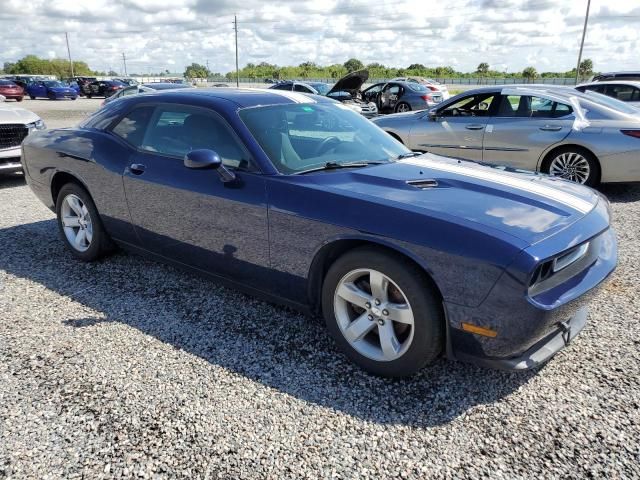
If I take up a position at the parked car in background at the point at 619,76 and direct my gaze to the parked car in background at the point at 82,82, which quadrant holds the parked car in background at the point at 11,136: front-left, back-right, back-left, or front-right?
front-left

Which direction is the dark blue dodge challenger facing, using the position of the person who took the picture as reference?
facing the viewer and to the right of the viewer

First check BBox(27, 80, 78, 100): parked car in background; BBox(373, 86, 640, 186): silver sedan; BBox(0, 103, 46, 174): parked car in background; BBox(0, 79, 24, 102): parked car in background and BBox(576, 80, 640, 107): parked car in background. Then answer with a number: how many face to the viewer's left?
2

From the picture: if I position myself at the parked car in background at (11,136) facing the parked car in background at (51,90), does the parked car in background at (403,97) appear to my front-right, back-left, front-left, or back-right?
front-right

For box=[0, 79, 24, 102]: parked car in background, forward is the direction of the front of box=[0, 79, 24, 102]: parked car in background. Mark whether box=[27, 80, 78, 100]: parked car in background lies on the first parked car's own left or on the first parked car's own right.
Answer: on the first parked car's own left

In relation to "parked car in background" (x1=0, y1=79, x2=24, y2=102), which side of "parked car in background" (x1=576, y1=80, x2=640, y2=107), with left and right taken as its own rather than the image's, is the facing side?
front

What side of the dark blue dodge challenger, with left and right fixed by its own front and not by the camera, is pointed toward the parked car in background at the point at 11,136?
back

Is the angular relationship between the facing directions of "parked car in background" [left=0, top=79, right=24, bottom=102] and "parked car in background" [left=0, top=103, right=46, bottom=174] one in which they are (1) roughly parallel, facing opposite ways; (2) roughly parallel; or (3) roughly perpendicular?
roughly parallel

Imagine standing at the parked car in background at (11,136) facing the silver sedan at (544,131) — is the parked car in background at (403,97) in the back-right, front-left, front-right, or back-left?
front-left

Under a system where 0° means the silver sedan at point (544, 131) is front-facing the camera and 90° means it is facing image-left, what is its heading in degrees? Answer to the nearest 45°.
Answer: approximately 90°

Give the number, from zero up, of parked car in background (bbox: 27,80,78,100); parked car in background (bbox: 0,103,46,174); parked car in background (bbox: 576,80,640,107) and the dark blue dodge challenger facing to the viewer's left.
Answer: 1
